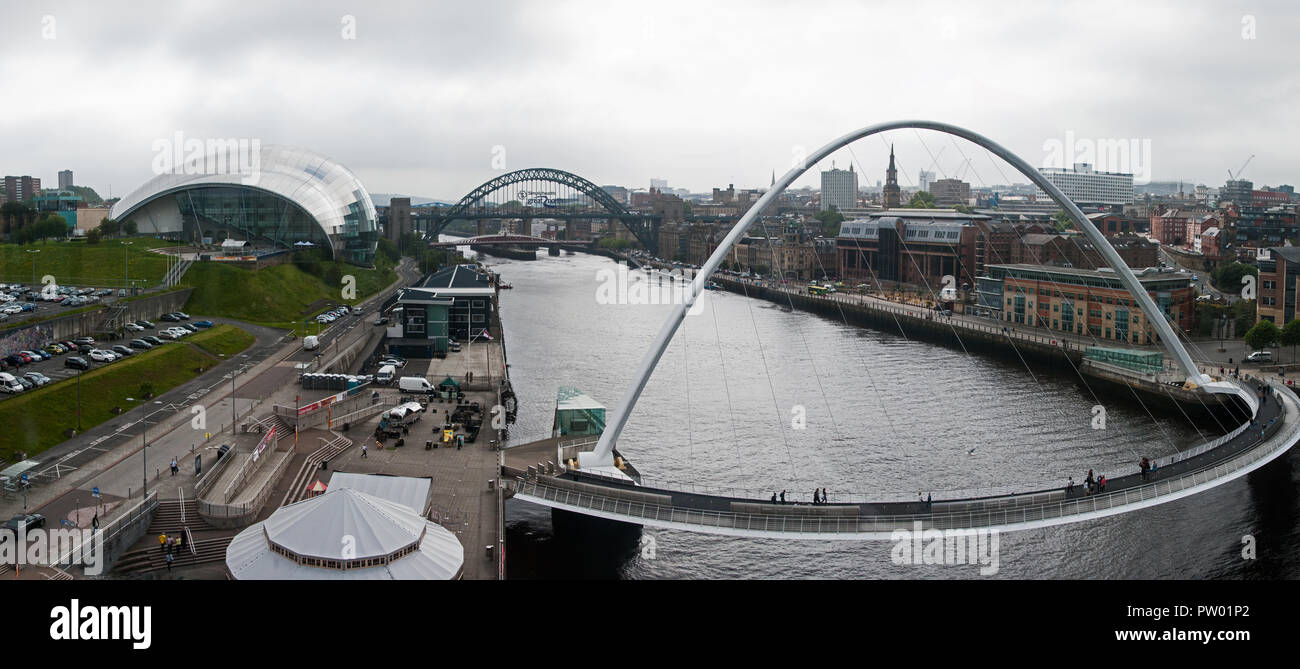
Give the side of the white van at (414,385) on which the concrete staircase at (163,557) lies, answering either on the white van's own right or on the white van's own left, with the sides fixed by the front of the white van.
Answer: on the white van's own right

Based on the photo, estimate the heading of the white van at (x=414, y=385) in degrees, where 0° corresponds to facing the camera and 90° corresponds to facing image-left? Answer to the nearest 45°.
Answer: approximately 270°

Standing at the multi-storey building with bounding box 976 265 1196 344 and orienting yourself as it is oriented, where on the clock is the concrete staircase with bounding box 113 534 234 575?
The concrete staircase is roughly at 11 o'clock from the multi-storey building.

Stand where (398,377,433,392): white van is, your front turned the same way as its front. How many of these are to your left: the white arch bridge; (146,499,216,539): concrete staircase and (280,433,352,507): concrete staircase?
0

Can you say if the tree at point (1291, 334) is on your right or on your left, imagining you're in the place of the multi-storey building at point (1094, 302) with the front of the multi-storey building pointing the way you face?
on your left

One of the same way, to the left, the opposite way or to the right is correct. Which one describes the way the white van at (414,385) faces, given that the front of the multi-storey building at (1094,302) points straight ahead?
the opposite way

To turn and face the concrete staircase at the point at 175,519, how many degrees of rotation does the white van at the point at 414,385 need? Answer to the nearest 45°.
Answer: approximately 90° to its right

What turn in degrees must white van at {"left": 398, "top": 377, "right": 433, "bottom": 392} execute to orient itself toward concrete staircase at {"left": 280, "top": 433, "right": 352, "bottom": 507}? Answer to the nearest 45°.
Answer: approximately 90° to its right

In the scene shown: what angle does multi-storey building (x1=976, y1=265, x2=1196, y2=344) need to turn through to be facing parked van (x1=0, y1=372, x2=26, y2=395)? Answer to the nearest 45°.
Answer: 0° — it already faces it

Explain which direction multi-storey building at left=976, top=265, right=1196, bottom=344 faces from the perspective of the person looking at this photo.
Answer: facing the viewer and to the left of the viewer

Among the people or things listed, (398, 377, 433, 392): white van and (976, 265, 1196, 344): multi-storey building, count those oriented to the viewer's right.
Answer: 1
